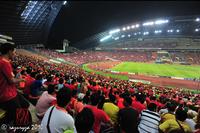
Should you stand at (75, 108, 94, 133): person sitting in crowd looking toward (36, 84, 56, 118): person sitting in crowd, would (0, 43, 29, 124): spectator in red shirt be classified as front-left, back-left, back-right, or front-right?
front-left

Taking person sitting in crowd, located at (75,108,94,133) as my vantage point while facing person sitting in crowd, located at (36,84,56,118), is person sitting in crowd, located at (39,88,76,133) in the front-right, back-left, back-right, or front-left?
front-left

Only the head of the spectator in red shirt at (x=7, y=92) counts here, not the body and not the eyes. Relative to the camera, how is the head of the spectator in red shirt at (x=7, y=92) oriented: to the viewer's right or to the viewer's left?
to the viewer's right

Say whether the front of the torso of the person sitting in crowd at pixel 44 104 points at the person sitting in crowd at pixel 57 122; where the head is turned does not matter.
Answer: no

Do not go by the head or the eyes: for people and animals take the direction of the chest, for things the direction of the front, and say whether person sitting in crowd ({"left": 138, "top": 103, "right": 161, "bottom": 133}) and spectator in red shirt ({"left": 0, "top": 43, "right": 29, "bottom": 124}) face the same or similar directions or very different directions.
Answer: same or similar directions

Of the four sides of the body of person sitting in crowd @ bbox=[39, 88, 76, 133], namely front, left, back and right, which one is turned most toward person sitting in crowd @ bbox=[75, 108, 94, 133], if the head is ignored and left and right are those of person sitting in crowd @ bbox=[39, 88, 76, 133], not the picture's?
right

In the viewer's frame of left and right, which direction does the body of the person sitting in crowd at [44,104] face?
facing away from the viewer and to the right of the viewer

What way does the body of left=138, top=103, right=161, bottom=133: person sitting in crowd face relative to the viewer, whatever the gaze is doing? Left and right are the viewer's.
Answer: facing away from the viewer and to the right of the viewer

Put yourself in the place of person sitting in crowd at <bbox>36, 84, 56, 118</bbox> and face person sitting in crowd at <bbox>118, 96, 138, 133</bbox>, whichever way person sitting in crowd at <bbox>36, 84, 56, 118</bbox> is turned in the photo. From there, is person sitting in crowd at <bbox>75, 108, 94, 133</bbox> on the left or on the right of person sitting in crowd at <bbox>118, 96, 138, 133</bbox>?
right

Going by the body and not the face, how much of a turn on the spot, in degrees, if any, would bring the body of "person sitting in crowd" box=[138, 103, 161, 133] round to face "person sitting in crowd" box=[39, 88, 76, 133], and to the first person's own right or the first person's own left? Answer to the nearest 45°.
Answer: approximately 180°

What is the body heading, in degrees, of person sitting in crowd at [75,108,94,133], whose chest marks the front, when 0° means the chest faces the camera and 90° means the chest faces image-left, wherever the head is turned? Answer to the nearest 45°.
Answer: approximately 180°

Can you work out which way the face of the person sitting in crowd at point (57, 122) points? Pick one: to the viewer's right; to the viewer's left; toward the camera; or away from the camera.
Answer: away from the camera

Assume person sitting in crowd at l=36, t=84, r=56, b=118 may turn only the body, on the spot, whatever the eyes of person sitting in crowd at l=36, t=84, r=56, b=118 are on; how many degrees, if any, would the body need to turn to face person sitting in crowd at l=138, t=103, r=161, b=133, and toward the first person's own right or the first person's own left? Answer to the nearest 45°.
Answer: approximately 45° to the first person's own right
